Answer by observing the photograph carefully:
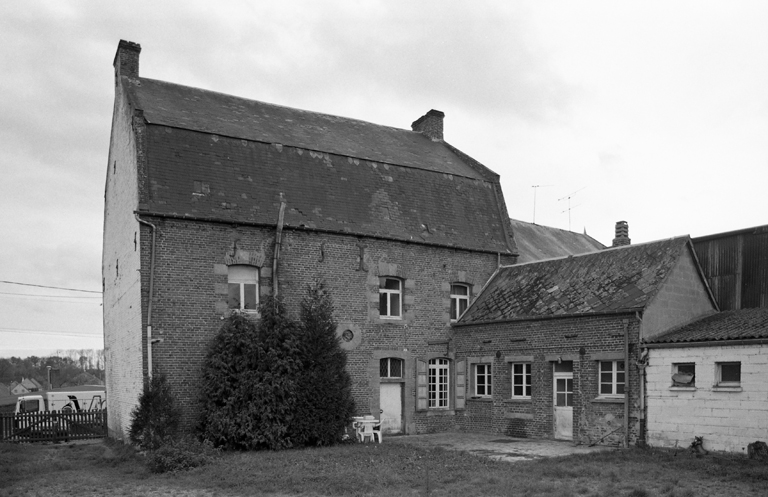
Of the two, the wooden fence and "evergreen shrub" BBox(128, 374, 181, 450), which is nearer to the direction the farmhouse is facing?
the evergreen shrub

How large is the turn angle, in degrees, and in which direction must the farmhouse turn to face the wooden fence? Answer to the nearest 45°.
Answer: approximately 135° to its right

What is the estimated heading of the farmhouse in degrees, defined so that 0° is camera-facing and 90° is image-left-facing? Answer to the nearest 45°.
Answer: approximately 315°
